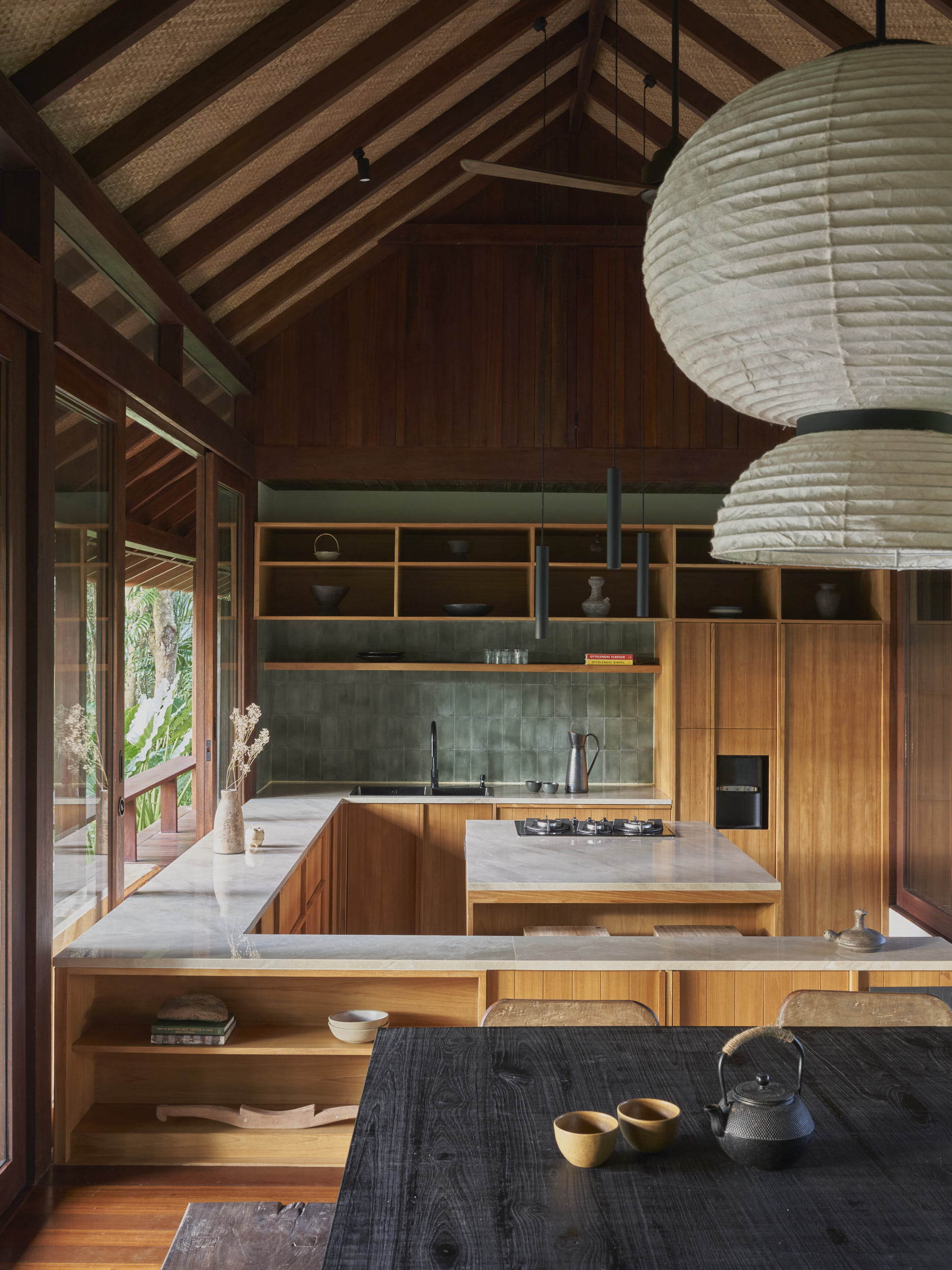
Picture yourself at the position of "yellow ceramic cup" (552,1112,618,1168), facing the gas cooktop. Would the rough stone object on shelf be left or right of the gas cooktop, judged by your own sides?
left

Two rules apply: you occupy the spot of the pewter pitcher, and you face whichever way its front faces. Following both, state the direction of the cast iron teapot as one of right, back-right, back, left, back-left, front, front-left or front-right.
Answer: left

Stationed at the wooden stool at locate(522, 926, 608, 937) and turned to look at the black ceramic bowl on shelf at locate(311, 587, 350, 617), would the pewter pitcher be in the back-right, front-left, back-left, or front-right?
front-right

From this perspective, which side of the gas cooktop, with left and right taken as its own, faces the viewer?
back

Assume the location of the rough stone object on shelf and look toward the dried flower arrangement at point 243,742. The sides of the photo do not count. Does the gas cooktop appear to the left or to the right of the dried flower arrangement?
right

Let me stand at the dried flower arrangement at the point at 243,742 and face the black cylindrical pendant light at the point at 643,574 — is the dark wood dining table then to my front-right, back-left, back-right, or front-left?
front-right

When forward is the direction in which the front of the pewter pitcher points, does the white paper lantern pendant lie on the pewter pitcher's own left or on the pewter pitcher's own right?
on the pewter pitcher's own left

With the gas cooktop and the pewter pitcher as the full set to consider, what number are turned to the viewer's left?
1

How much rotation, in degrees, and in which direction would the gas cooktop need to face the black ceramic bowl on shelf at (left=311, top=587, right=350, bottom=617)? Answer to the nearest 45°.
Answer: approximately 45° to its left

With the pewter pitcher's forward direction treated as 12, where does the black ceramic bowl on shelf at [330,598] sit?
The black ceramic bowl on shelf is roughly at 12 o'clock from the pewter pitcher.

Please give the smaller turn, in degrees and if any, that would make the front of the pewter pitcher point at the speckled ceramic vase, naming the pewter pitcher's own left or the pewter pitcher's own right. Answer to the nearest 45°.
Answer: approximately 45° to the pewter pitcher's own left

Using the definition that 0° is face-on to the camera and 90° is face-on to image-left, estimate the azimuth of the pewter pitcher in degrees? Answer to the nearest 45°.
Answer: approximately 90°

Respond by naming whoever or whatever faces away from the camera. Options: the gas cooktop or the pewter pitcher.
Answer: the gas cooktop

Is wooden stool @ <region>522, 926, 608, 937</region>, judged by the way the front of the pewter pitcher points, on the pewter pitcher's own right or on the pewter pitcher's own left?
on the pewter pitcher's own left
